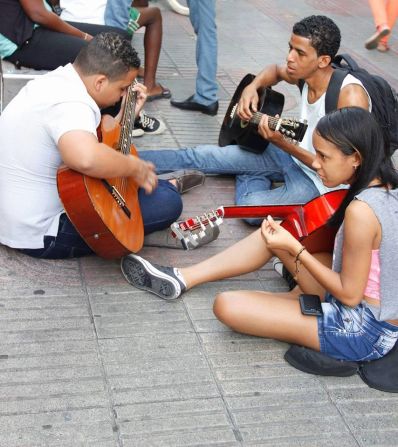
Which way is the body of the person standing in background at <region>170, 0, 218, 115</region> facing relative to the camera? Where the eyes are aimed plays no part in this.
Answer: to the viewer's left

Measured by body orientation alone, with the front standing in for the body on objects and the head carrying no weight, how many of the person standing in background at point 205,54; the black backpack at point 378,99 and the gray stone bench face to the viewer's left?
1

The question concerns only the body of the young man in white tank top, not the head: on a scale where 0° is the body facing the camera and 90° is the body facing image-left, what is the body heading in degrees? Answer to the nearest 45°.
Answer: approximately 45°

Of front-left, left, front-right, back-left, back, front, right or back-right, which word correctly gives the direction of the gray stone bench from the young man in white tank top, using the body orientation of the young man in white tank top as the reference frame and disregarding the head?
front-right

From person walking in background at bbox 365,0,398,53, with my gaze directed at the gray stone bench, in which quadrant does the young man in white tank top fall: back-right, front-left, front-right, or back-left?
front-left

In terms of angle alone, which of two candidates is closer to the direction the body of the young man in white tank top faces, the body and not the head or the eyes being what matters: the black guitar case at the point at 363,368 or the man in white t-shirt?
the man in white t-shirt

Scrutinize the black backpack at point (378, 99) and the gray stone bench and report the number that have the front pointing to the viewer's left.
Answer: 0

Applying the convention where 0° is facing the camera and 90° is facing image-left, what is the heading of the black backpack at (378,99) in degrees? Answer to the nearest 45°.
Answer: approximately 225°

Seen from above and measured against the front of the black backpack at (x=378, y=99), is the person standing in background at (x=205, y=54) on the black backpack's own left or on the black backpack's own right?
on the black backpack's own left

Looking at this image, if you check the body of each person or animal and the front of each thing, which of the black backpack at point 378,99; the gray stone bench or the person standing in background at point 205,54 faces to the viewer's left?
the person standing in background

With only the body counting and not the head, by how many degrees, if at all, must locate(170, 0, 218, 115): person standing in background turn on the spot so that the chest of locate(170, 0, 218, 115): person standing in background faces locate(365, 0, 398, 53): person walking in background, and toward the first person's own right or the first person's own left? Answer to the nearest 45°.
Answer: approximately 135° to the first person's own right

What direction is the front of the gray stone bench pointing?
to the viewer's right

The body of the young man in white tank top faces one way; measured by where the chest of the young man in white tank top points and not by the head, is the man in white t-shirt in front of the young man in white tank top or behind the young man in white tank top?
in front

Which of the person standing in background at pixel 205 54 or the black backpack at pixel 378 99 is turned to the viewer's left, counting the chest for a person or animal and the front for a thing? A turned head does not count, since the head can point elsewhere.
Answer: the person standing in background

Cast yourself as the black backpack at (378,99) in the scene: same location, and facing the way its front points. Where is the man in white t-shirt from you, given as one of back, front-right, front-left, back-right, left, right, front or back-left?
back

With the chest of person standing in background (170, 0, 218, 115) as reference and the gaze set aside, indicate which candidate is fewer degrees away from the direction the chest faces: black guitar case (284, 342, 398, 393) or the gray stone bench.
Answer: the gray stone bench

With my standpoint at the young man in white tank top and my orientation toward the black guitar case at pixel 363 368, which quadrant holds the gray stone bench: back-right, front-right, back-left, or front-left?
back-right
